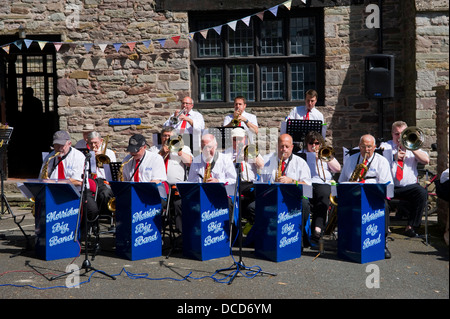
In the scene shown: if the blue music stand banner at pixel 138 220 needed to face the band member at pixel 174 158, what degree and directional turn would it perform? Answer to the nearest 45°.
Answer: approximately 135° to its left

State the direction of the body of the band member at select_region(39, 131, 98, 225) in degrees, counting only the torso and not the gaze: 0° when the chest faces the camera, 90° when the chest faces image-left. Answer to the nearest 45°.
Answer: approximately 45°

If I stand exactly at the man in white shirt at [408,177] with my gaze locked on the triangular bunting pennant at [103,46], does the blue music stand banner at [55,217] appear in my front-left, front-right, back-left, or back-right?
front-left

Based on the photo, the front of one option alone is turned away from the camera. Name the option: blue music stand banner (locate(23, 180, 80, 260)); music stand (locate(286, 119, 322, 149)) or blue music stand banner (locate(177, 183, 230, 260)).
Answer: the music stand

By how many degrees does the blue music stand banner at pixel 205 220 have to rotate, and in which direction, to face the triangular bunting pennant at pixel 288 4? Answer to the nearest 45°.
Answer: approximately 135° to its left

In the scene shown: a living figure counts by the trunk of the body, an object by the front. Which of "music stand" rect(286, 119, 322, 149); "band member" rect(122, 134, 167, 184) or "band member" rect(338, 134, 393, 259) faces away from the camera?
the music stand

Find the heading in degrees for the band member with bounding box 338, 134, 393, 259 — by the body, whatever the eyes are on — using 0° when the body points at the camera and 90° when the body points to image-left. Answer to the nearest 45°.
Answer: approximately 0°

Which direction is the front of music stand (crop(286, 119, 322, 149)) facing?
away from the camera

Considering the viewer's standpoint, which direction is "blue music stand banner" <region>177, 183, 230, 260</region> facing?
facing the viewer and to the right of the viewer

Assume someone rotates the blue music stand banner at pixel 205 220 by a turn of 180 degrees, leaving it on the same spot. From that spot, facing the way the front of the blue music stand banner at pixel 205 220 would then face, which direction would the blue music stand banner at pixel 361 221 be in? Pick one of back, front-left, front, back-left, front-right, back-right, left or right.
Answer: back-right

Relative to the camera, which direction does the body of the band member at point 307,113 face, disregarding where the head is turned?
toward the camera

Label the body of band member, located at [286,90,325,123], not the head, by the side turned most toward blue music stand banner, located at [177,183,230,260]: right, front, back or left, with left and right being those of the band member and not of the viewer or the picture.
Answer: front

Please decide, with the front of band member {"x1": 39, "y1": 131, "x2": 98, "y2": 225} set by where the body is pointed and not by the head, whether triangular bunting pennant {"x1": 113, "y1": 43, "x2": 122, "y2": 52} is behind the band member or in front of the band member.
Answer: behind

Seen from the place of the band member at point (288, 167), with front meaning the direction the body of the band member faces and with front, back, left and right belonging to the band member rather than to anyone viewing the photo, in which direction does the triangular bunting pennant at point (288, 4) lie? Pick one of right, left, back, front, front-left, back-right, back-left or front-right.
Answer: back
